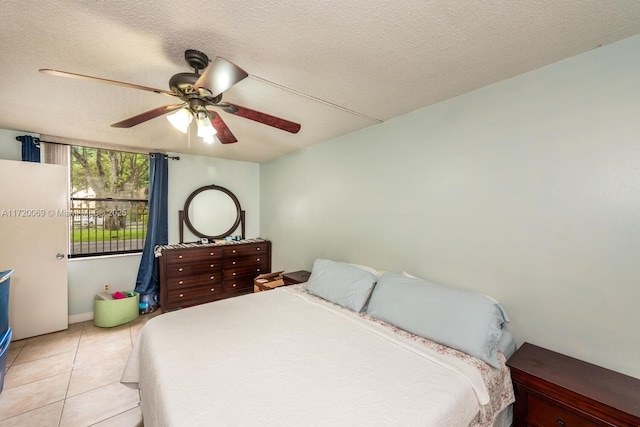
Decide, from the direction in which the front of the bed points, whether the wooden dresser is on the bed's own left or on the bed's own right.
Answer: on the bed's own right

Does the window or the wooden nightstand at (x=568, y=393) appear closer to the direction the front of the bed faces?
the window

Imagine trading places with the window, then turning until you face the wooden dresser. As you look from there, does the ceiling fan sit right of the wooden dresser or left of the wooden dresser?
right

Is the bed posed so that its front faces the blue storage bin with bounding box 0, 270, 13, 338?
no

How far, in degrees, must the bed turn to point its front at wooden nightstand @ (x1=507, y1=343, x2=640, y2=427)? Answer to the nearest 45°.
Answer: approximately 135° to its left

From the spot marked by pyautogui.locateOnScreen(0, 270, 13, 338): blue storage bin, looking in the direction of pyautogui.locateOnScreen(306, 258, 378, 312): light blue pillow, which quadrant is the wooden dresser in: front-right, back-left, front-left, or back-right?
front-left

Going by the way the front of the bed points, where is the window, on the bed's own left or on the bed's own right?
on the bed's own right

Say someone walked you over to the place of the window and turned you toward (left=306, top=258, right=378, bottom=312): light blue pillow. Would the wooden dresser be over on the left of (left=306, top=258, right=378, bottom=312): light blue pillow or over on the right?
left

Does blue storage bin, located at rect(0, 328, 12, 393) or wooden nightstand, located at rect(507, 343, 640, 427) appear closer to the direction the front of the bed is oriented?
the blue storage bin
